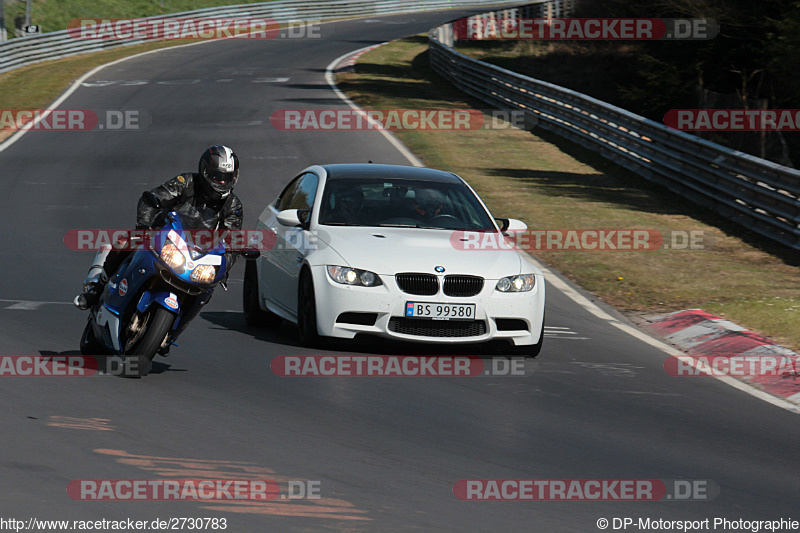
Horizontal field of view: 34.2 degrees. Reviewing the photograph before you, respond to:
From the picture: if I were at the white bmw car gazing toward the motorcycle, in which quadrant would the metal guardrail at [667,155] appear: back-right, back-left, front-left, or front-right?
back-right

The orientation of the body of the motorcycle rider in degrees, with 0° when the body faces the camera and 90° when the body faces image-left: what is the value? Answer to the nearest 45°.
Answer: approximately 315°

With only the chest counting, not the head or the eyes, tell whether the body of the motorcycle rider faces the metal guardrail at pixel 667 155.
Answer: no

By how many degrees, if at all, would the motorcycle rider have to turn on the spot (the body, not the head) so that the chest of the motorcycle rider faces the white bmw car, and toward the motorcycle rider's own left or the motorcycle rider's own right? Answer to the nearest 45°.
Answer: approximately 90° to the motorcycle rider's own left

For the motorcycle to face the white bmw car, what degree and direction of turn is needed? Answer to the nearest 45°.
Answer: approximately 90° to its left

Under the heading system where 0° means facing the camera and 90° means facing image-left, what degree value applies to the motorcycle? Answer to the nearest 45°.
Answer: approximately 315°

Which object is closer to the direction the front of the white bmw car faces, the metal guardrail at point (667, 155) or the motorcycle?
the motorcycle

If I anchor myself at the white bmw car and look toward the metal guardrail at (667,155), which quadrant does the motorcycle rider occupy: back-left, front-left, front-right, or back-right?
back-left

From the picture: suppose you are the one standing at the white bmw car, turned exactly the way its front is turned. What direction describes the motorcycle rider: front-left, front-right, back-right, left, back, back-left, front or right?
front-right

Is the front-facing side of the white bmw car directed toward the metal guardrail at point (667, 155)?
no

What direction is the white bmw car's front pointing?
toward the camera

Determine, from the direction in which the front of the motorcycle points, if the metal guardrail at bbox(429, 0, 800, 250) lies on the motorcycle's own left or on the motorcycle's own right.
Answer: on the motorcycle's own left

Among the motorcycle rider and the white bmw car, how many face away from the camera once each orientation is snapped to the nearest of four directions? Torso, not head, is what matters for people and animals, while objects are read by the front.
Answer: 0

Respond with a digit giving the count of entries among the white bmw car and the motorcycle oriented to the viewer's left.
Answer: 0
